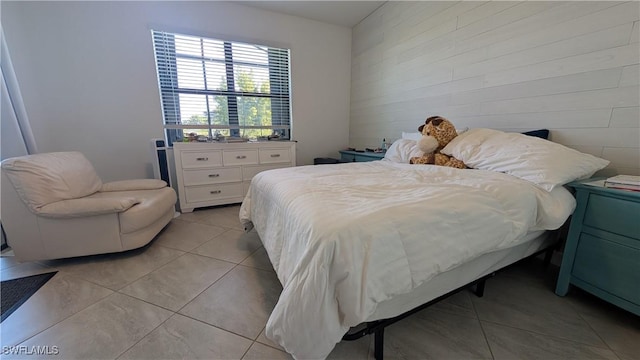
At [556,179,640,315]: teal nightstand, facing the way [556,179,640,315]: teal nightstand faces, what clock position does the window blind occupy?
The window blind is roughly at 1 o'clock from the teal nightstand.

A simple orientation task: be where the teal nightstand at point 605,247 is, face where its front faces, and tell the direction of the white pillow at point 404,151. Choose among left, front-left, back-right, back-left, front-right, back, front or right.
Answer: front-right

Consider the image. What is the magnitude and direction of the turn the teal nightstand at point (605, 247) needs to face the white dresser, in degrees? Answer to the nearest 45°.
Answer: approximately 45° to its right

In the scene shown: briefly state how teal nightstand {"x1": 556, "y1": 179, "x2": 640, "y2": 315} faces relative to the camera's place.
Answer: facing the viewer and to the left of the viewer

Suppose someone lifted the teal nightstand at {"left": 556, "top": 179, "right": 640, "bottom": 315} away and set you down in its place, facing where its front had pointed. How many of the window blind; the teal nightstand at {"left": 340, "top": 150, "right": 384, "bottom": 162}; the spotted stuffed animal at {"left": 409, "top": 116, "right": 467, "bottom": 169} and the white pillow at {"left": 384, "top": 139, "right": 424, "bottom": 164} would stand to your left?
0

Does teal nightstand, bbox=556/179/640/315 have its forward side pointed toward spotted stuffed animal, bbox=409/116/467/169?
no

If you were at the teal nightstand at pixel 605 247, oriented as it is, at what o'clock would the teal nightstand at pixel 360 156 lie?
the teal nightstand at pixel 360 156 is roughly at 2 o'clock from the teal nightstand at pixel 605 247.

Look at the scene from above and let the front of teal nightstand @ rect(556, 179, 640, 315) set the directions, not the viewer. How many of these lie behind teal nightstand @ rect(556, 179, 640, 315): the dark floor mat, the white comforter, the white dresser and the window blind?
0

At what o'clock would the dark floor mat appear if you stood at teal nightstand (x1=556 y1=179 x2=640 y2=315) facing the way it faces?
The dark floor mat is roughly at 12 o'clock from the teal nightstand.

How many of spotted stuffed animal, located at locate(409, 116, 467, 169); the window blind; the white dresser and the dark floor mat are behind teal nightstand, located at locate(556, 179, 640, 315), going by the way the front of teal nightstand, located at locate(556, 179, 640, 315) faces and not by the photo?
0

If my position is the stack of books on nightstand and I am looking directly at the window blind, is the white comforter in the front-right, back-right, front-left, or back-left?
front-left
